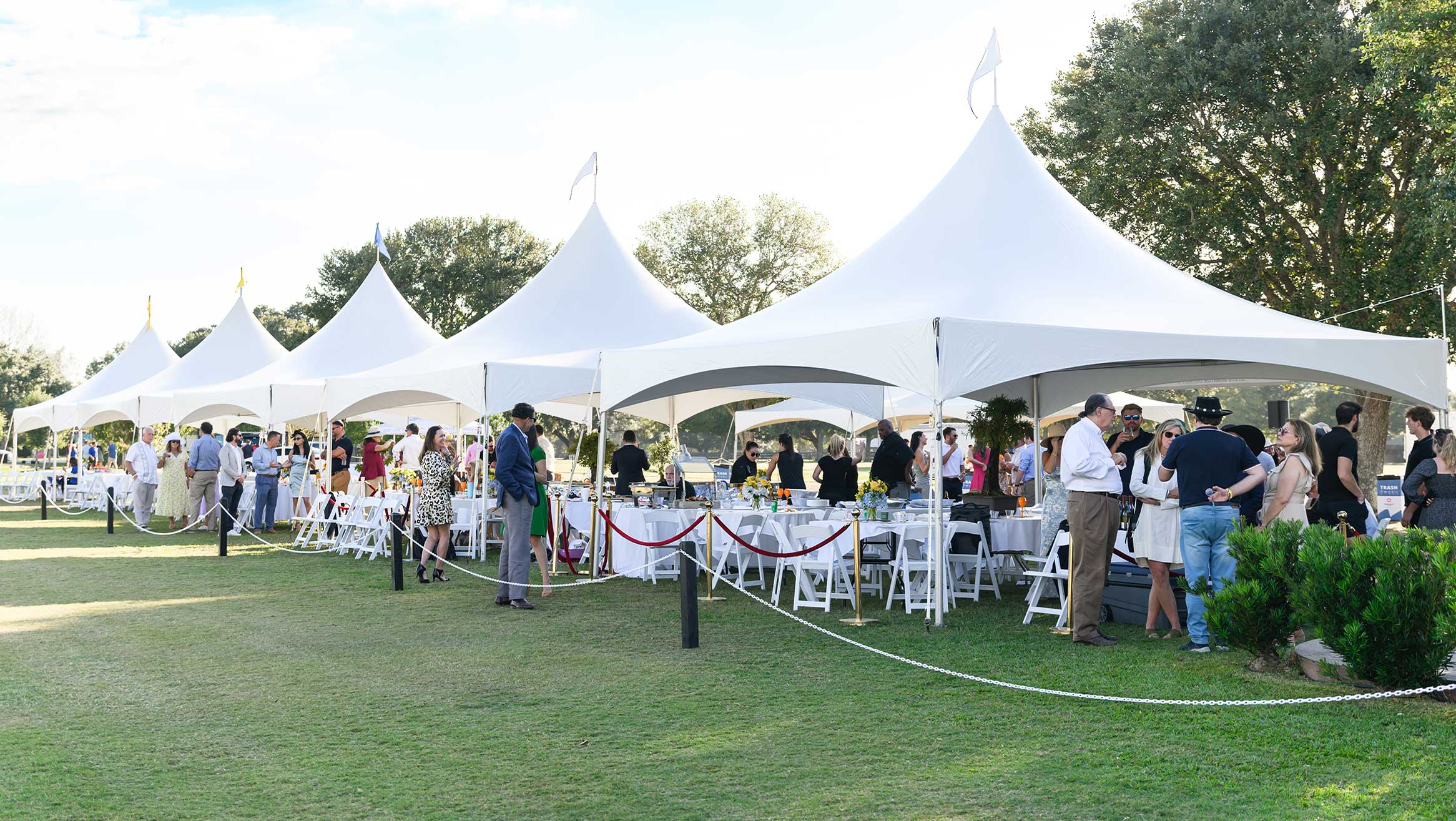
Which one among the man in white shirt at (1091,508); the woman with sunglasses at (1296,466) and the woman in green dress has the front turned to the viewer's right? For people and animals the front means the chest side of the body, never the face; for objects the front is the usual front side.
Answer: the man in white shirt

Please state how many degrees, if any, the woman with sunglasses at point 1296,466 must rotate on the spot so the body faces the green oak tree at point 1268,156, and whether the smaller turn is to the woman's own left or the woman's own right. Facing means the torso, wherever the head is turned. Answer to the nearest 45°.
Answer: approximately 90° to the woman's own right

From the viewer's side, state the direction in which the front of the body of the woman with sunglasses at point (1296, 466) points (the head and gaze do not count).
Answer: to the viewer's left

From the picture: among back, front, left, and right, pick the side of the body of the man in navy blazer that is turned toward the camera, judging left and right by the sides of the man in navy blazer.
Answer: right

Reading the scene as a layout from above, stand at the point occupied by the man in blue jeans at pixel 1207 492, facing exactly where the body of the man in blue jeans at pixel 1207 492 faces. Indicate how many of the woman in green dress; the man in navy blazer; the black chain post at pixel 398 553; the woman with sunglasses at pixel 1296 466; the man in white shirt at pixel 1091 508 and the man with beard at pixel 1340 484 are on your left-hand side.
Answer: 4

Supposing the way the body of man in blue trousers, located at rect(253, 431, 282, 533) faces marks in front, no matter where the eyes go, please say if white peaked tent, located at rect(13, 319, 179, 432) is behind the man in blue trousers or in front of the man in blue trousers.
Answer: behind

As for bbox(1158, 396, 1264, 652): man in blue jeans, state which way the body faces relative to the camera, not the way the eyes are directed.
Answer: away from the camera

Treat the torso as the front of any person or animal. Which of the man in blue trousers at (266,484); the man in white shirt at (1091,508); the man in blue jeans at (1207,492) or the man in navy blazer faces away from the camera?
the man in blue jeans at (1207,492)

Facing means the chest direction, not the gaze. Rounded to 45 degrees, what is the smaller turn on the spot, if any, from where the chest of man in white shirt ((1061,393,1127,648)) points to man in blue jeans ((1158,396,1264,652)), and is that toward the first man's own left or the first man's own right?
0° — they already face them
